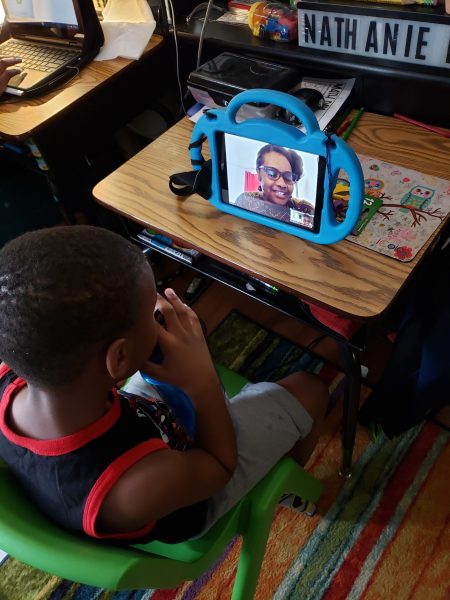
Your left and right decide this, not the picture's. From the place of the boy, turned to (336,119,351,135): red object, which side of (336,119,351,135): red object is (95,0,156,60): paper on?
left

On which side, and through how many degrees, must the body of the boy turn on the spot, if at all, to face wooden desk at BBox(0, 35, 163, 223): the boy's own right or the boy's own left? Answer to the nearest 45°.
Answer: approximately 45° to the boy's own left

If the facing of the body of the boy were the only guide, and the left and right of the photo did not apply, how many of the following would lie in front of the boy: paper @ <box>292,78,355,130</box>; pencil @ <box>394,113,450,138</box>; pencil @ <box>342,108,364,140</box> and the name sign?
4

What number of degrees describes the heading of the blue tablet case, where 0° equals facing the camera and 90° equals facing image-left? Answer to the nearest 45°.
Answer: approximately 45°

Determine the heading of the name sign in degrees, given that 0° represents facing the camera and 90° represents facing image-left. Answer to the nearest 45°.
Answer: approximately 45°

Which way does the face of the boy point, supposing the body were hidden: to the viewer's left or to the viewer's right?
to the viewer's right

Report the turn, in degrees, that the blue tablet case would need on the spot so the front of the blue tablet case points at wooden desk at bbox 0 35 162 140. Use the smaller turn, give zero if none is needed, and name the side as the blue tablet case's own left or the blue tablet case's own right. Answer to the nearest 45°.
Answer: approximately 90° to the blue tablet case's own right

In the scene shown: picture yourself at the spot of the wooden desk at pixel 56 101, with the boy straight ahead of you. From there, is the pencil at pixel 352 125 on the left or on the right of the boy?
left

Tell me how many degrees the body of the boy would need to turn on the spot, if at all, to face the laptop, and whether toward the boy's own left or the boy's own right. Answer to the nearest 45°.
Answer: approximately 45° to the boy's own left
